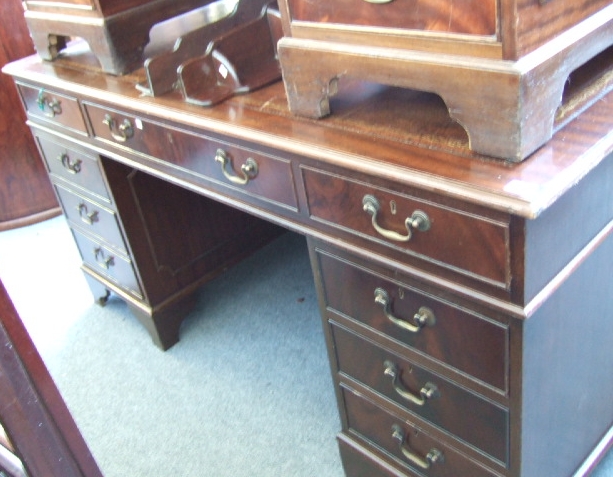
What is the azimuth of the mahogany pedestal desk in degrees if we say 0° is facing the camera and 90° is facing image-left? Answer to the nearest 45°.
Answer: approximately 45°
